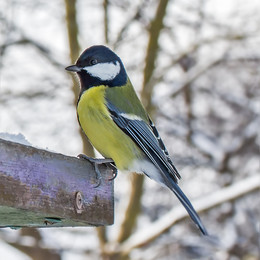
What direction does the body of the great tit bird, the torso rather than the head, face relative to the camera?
to the viewer's left
